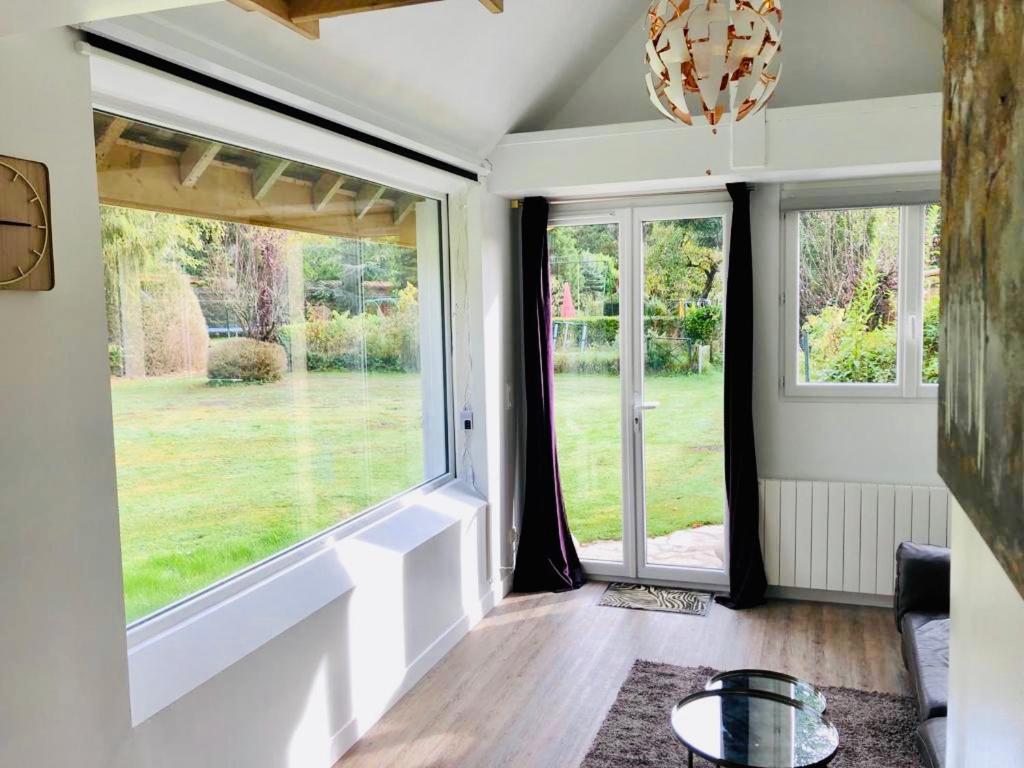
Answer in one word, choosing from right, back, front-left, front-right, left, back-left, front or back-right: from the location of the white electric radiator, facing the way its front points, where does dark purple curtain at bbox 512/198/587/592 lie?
right

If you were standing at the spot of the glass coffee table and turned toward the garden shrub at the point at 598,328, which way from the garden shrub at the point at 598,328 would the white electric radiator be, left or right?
right

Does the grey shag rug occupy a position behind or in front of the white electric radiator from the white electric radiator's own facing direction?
in front

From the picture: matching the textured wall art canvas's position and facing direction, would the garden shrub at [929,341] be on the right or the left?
on its right

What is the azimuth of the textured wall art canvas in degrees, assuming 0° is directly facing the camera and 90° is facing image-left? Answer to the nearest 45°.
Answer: approximately 90°

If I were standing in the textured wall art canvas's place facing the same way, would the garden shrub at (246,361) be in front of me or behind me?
in front

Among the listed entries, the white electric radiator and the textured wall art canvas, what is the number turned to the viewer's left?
1

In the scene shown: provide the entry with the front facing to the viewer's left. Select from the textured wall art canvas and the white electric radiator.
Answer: the textured wall art canvas

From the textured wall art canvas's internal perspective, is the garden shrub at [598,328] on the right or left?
on its right

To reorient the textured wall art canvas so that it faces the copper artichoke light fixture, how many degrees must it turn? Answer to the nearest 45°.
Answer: approximately 45° to its right

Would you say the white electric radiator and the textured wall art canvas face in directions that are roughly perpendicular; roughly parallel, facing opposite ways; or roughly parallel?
roughly perpendicular

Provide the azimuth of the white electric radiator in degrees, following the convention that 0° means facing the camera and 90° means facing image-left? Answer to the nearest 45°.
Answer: approximately 0°
